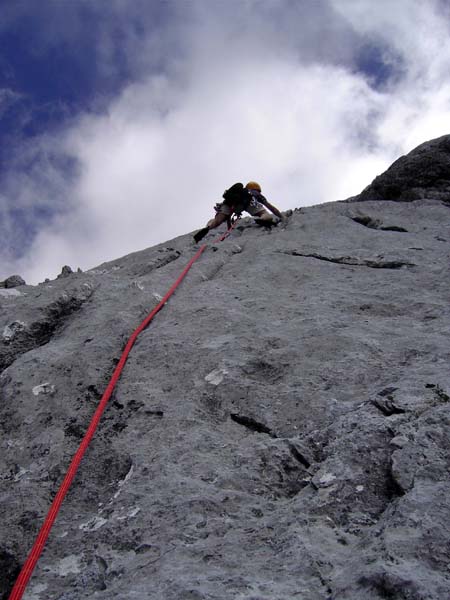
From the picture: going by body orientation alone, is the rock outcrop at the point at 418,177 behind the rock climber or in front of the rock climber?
in front

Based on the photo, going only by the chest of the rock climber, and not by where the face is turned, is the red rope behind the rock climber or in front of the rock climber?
behind

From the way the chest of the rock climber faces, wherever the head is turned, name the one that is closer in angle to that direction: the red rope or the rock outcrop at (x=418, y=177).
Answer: the rock outcrop

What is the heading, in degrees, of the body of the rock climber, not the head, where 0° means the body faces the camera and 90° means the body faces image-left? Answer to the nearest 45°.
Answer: approximately 225°
